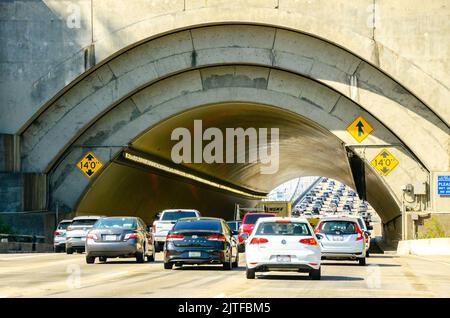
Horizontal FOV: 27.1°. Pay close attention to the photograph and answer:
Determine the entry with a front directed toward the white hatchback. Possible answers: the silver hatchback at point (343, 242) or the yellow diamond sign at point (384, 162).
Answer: the yellow diamond sign

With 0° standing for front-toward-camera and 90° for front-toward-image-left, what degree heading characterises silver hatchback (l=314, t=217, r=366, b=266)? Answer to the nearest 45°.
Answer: approximately 180°

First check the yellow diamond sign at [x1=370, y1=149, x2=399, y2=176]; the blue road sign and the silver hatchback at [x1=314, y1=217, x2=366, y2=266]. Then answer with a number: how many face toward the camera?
2

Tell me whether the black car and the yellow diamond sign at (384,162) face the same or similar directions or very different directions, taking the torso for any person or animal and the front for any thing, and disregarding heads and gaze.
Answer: very different directions

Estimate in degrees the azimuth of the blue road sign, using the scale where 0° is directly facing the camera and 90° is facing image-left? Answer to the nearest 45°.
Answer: approximately 0°

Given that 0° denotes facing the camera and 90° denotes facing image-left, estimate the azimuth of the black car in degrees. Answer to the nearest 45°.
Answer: approximately 180°

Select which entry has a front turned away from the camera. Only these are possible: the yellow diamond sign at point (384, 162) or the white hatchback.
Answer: the white hatchback

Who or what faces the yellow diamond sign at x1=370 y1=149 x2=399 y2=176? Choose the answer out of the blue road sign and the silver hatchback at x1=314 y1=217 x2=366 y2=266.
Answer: the silver hatchback

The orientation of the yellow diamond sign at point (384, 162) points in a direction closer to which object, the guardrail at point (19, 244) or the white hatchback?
the white hatchback

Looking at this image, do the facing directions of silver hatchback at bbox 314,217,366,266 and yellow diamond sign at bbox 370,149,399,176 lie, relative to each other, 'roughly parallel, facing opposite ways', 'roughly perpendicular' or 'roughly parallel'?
roughly parallel, facing opposite ways

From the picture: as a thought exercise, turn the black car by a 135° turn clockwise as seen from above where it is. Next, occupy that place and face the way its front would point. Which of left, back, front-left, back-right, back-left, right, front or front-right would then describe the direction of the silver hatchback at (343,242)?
left

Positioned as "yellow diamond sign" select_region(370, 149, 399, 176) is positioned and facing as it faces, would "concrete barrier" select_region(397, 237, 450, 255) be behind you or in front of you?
in front

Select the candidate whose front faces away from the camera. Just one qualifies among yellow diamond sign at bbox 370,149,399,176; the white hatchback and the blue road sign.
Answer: the white hatchback

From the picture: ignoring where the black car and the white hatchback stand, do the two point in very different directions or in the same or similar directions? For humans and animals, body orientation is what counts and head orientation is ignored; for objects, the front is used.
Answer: same or similar directions

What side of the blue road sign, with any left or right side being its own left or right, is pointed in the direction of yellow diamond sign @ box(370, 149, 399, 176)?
right

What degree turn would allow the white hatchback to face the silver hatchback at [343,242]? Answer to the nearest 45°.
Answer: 0° — it already faces it

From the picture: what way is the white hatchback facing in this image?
away from the camera

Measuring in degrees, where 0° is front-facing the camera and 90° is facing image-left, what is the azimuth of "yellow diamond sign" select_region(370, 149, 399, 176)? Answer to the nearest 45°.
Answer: approximately 0°
